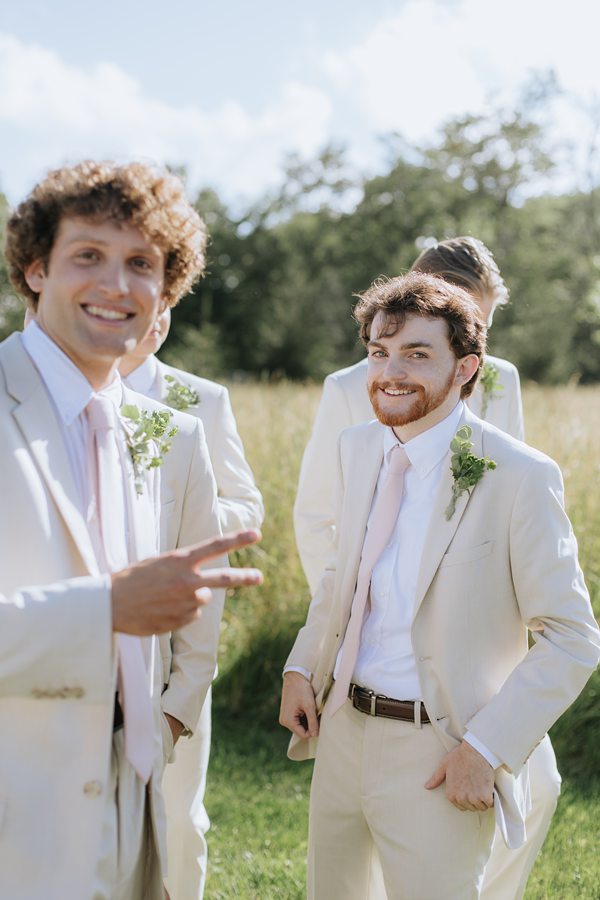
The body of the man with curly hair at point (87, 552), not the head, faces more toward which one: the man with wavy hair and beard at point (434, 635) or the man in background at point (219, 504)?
the man with wavy hair and beard

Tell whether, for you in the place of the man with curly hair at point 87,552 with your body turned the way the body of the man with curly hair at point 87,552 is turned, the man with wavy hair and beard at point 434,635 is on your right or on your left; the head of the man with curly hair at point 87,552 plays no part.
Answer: on your left

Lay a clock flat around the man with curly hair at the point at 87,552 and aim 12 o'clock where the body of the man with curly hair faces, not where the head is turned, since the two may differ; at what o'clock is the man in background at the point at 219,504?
The man in background is roughly at 8 o'clock from the man with curly hair.

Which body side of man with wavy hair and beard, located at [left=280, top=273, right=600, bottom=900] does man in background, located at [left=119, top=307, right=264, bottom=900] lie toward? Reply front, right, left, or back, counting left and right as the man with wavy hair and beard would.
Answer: right

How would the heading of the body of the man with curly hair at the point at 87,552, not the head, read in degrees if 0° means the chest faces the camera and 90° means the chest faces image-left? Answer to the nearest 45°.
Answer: approximately 315°

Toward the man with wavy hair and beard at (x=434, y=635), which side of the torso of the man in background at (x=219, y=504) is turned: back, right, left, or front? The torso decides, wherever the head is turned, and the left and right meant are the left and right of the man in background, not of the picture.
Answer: left
